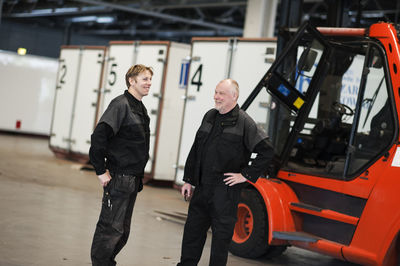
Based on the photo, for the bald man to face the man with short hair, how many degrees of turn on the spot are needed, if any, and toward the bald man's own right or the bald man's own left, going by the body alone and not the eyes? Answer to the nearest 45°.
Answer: approximately 45° to the bald man's own right

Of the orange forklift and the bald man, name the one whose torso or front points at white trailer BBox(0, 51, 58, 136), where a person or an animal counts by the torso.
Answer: the orange forklift

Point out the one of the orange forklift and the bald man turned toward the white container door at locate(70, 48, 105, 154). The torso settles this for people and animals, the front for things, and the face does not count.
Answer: the orange forklift

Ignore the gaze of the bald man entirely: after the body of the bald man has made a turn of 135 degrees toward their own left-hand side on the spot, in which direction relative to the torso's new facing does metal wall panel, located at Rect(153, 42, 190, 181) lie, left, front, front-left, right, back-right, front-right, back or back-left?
left

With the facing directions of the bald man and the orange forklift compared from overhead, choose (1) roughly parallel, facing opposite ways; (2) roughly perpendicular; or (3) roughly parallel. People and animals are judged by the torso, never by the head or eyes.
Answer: roughly perpendicular
